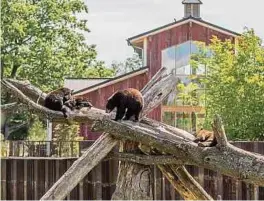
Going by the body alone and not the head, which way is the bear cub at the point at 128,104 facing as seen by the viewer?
to the viewer's left

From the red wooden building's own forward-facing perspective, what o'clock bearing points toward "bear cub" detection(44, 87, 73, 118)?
The bear cub is roughly at 12 o'clock from the red wooden building.

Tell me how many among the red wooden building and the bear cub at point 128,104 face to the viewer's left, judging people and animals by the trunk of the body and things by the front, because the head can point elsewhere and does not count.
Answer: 1

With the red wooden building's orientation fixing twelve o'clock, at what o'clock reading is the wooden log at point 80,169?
The wooden log is roughly at 12 o'clock from the red wooden building.

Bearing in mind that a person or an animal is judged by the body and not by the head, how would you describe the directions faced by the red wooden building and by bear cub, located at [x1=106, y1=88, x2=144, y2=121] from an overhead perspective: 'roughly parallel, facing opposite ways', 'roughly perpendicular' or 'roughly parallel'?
roughly perpendicular

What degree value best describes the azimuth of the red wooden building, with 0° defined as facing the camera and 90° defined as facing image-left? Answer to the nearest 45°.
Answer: approximately 0°

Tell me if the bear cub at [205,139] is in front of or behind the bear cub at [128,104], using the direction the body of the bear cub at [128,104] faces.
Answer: behind

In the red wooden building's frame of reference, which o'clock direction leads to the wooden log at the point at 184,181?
The wooden log is roughly at 12 o'clock from the red wooden building.

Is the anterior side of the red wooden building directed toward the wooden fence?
yes
